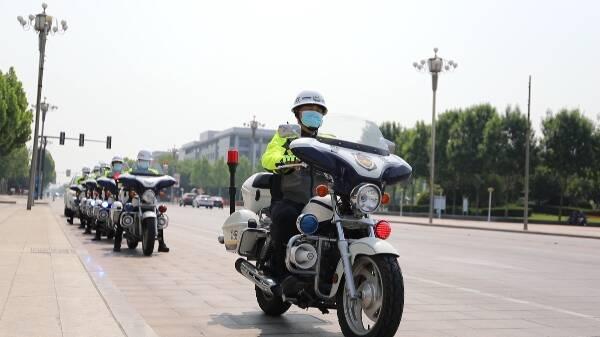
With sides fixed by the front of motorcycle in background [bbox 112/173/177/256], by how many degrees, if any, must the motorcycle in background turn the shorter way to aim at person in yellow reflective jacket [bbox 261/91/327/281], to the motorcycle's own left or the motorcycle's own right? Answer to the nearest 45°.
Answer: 0° — it already faces them

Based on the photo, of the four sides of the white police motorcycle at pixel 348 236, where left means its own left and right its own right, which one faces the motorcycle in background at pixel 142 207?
back

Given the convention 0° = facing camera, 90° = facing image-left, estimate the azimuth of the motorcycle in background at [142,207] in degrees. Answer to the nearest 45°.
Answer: approximately 0°

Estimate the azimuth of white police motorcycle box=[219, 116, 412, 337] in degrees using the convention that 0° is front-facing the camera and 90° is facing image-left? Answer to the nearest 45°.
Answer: approximately 315°

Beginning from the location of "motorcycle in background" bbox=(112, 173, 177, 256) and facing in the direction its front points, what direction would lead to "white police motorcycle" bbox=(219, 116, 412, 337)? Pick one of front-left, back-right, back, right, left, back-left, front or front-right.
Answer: front

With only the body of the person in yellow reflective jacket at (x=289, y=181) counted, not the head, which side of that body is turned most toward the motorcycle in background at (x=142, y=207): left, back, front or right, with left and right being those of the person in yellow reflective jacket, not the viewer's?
back

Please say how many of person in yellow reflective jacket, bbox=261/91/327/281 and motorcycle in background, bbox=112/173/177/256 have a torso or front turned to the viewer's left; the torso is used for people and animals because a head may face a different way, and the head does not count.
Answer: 0

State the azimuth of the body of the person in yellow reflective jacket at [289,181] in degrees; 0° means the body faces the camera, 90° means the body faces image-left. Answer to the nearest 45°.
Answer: approximately 315°
